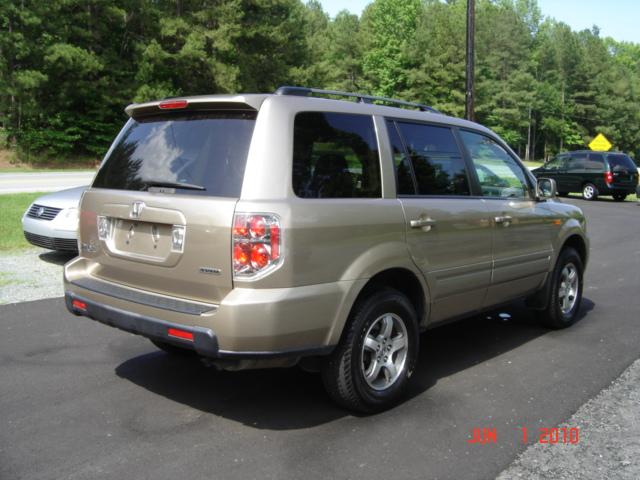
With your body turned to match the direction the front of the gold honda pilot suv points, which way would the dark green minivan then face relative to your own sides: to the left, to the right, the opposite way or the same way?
to the left

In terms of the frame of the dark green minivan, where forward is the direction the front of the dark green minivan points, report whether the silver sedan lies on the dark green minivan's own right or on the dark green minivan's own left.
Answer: on the dark green minivan's own left

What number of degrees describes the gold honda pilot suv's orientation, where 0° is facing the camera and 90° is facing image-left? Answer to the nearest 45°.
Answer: approximately 225°

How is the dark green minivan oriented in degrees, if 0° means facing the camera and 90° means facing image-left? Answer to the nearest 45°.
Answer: approximately 135°
